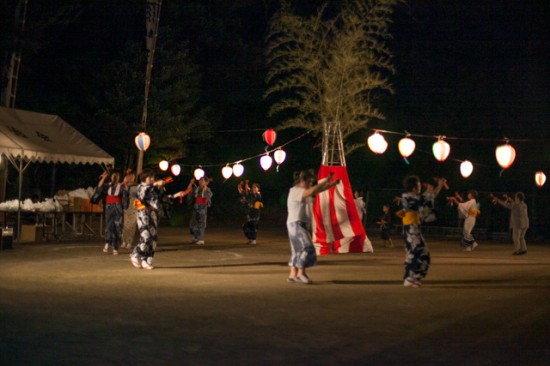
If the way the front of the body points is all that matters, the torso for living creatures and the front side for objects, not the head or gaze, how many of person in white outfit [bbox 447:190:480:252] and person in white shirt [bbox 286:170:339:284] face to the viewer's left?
1

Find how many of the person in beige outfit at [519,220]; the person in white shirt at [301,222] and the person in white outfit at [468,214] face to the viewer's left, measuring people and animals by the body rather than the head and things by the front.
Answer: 2

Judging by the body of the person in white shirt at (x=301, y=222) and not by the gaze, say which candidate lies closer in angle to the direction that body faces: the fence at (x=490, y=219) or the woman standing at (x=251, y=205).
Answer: the fence

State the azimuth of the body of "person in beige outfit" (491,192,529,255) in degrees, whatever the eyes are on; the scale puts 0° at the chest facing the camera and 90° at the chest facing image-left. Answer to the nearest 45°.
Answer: approximately 90°

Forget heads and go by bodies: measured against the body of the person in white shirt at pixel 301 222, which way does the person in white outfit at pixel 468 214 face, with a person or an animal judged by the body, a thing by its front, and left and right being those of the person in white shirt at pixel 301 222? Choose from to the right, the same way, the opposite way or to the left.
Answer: the opposite way

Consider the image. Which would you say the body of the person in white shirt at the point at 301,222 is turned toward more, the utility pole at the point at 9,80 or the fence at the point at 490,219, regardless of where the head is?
the fence

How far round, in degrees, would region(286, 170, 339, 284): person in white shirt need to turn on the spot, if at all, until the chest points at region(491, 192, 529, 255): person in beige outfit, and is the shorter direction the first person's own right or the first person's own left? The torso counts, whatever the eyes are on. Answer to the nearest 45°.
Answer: approximately 45° to the first person's own left

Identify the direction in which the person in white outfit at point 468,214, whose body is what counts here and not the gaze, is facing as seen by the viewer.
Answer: to the viewer's left

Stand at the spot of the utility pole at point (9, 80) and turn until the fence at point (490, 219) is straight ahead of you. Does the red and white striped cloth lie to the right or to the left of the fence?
right

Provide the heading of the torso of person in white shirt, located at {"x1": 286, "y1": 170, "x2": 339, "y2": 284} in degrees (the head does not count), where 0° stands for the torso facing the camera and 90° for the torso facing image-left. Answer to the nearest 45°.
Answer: approximately 270°
